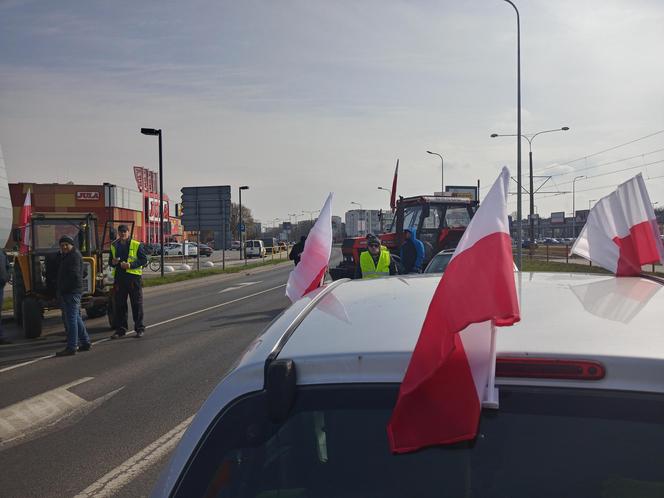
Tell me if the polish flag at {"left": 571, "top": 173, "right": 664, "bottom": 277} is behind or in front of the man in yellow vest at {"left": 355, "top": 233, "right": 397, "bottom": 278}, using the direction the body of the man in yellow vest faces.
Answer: in front

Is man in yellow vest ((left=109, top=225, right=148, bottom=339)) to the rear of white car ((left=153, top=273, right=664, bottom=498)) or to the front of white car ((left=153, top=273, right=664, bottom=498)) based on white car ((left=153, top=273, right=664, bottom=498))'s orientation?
to the front

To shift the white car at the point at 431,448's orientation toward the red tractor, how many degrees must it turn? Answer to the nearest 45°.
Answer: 0° — it already faces it

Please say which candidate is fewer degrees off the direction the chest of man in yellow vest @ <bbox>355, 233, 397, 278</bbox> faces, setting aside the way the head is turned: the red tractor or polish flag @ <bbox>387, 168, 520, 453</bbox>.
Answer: the polish flag

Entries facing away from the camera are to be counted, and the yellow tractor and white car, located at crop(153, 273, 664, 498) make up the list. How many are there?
1

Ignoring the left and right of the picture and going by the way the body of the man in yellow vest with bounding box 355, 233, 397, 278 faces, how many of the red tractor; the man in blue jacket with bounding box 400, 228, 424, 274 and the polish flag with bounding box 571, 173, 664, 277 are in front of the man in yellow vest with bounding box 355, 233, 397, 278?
1

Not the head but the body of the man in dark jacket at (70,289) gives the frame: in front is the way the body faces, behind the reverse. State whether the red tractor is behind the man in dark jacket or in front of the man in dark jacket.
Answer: behind

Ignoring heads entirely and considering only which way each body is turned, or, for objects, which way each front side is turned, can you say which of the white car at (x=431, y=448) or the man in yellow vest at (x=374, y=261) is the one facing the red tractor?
the white car

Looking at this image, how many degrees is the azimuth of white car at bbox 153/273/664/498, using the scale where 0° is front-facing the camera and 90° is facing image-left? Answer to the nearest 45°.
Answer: approximately 180°

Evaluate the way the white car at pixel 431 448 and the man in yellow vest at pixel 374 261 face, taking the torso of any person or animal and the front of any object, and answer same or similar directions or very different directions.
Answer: very different directions

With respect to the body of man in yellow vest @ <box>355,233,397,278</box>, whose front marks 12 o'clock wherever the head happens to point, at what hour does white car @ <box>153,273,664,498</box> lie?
The white car is roughly at 12 o'clock from the man in yellow vest.

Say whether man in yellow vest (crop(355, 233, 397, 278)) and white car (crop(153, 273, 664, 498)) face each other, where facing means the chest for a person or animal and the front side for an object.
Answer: yes

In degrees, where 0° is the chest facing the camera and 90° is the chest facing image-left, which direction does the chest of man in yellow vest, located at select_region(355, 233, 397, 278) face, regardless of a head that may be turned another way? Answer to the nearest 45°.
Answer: approximately 0°
